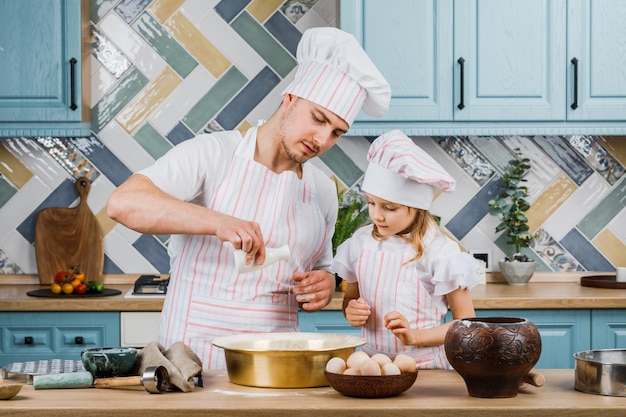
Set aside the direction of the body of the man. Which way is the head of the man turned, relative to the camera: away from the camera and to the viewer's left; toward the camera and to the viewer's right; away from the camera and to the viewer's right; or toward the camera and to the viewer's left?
toward the camera and to the viewer's right

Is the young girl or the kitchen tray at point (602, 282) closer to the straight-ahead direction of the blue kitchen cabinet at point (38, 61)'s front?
the young girl

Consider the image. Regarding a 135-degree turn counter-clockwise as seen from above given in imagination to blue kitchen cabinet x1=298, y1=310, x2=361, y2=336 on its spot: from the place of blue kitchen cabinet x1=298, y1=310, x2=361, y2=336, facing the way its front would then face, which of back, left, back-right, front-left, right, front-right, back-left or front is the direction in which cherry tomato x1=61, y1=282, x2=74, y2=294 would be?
back-left

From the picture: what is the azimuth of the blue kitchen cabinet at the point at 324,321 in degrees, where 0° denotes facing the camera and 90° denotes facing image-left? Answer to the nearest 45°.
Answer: approximately 0°

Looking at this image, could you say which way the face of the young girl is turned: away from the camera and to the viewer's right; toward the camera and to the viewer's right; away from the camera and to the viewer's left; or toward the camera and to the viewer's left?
toward the camera and to the viewer's left

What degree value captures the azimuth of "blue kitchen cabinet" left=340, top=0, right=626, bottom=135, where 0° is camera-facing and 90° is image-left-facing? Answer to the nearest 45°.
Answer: approximately 0°

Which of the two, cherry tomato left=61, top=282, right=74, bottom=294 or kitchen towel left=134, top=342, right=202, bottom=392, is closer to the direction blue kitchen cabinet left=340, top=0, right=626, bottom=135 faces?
the kitchen towel

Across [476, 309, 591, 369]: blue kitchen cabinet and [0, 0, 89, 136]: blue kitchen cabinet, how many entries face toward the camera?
2

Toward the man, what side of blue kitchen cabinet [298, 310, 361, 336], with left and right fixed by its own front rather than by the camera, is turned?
front

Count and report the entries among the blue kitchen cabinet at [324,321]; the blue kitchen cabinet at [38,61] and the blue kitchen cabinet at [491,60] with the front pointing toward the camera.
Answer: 3

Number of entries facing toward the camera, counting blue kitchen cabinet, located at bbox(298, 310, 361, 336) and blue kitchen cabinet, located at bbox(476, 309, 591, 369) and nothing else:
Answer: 2
